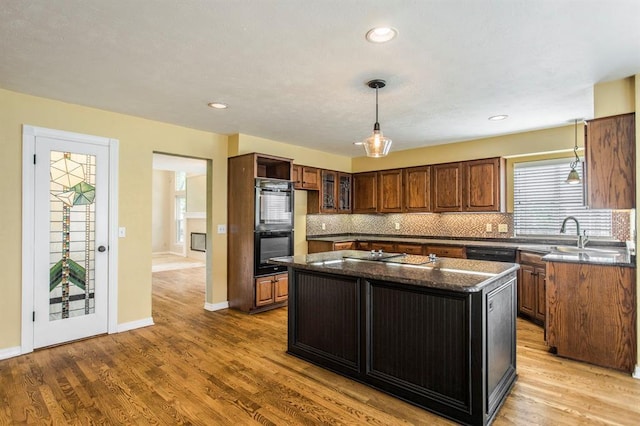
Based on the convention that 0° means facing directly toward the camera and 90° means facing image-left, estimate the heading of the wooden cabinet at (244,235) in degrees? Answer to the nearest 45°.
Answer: approximately 315°

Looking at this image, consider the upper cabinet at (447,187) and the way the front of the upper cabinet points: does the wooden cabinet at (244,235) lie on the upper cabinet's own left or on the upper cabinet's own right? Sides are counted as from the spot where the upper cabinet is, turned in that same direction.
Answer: on the upper cabinet's own right

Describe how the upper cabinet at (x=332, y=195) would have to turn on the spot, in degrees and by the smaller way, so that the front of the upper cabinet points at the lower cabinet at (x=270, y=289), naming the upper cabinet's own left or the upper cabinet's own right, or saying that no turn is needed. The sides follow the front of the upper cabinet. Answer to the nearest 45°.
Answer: approximately 90° to the upper cabinet's own right
